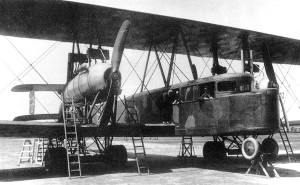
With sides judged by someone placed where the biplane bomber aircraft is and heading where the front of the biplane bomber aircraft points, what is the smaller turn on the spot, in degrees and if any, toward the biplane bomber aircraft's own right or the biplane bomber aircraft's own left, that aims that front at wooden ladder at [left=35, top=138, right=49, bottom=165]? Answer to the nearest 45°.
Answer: approximately 180°

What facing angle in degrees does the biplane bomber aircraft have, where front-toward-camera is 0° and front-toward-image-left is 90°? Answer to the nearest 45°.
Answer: approximately 315°
